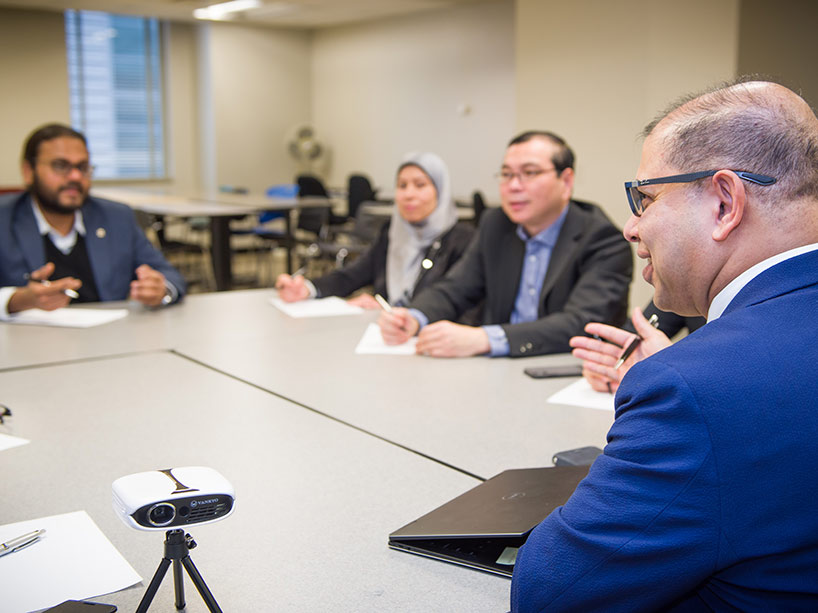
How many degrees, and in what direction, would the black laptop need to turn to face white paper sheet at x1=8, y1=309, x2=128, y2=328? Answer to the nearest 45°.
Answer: approximately 180°

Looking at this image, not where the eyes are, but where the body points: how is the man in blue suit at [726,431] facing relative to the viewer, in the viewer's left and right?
facing away from the viewer and to the left of the viewer

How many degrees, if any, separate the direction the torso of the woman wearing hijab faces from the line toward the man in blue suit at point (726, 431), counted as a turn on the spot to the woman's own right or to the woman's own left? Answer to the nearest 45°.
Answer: approximately 45° to the woman's own left

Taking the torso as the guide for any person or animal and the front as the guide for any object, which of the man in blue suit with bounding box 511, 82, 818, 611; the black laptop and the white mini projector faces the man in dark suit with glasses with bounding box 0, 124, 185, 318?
the man in blue suit

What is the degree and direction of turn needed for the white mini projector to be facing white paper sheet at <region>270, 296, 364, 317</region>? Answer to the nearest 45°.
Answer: approximately 135° to its left

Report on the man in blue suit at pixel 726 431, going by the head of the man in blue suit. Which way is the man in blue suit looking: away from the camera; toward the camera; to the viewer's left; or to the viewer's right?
to the viewer's left

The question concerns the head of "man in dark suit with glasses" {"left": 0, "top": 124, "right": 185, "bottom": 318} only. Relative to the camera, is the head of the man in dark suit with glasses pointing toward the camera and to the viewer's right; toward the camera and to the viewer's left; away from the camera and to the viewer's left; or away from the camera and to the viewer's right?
toward the camera and to the viewer's right
